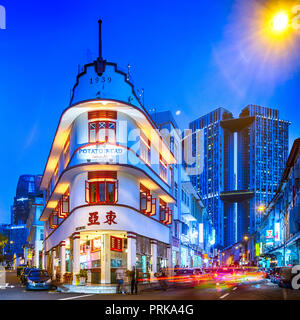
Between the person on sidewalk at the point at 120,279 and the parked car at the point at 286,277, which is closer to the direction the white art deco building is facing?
the person on sidewalk

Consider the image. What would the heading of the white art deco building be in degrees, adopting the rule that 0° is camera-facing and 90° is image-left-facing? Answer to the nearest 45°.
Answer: approximately 0°

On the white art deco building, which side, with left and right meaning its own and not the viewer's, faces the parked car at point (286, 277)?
left

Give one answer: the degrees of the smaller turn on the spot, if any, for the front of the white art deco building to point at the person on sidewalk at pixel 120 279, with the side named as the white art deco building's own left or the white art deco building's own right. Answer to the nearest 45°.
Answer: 0° — it already faces them
